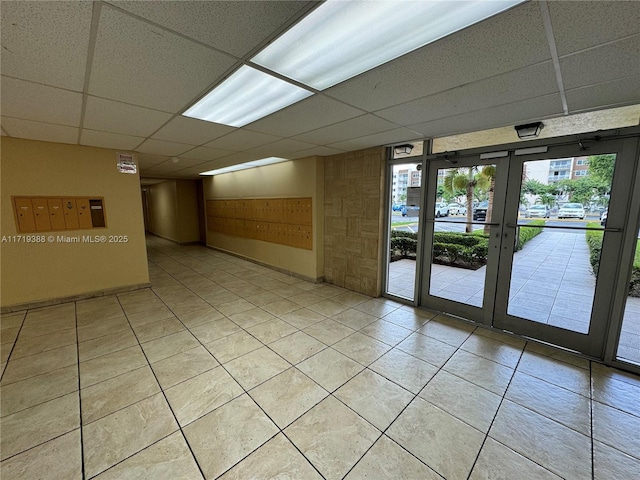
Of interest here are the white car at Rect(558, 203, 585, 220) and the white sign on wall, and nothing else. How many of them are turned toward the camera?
2

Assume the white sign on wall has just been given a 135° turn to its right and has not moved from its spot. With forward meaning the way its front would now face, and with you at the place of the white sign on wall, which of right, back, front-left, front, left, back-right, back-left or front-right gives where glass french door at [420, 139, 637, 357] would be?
back

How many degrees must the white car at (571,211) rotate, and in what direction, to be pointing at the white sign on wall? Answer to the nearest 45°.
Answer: approximately 45° to its right

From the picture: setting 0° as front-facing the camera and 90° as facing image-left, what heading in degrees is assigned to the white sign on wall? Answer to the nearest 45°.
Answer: approximately 0°

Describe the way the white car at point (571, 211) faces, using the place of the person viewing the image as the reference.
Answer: facing the viewer

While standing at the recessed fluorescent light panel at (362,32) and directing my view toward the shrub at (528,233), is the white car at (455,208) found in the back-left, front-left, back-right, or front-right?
front-left

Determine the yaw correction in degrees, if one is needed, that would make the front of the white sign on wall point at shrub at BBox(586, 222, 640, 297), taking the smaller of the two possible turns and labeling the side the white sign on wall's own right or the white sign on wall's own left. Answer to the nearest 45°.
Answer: approximately 45° to the white sign on wall's own left

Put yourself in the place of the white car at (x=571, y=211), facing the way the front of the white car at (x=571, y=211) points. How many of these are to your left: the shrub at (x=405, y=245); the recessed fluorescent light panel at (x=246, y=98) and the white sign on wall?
0

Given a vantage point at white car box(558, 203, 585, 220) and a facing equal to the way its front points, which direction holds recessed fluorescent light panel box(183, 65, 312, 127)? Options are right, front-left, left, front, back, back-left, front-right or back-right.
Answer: front-right

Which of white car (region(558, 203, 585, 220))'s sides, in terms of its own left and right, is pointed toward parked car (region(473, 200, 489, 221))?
right
